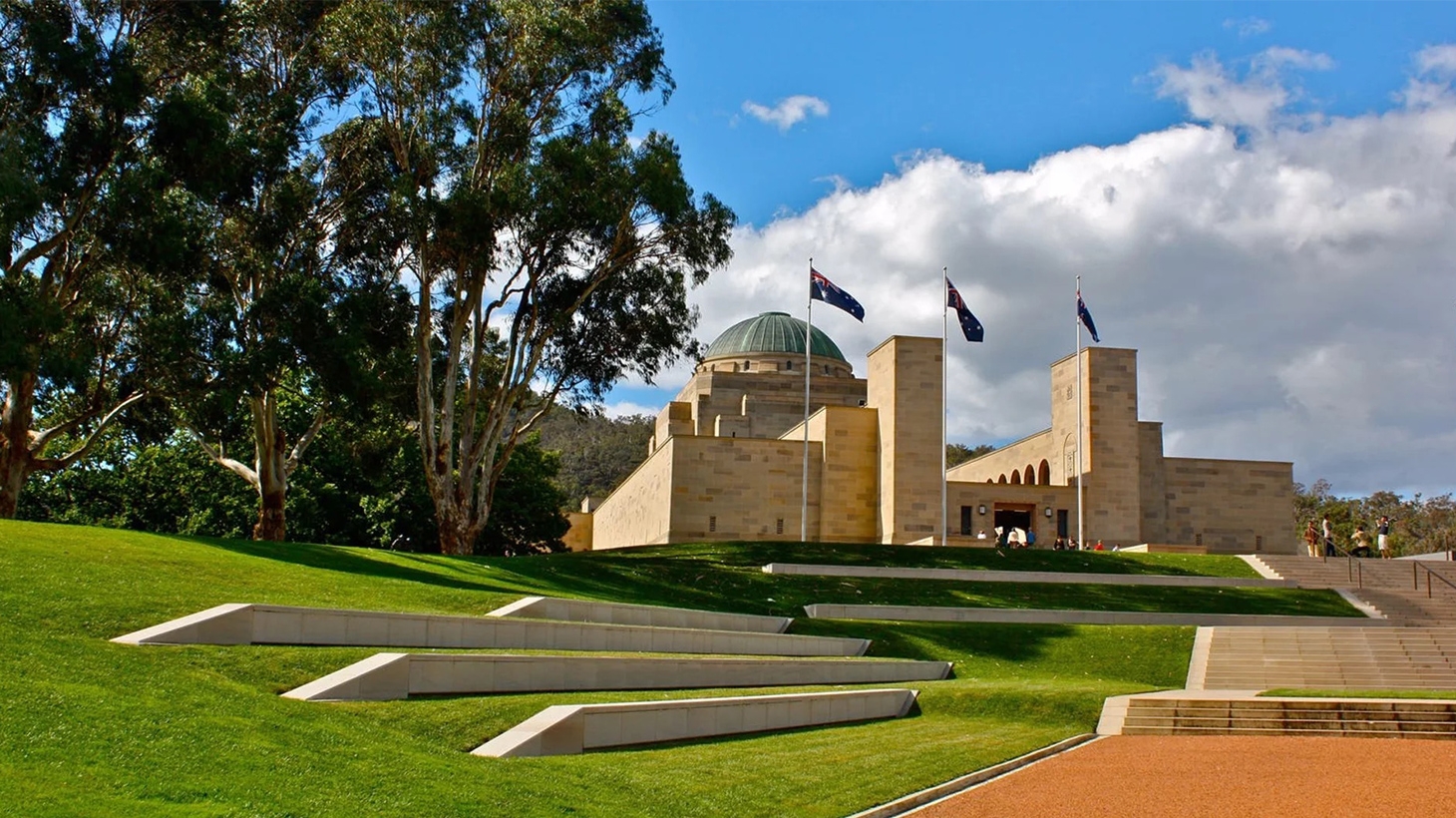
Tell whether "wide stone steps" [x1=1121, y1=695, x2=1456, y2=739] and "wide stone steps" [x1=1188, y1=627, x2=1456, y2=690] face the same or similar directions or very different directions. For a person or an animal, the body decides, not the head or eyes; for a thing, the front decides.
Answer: same or similar directions

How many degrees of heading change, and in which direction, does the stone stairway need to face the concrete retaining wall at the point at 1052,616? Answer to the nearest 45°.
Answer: approximately 45° to its right

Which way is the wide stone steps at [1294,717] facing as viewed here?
toward the camera

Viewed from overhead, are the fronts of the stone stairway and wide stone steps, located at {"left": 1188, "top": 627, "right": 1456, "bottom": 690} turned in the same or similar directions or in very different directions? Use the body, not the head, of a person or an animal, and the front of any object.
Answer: same or similar directions

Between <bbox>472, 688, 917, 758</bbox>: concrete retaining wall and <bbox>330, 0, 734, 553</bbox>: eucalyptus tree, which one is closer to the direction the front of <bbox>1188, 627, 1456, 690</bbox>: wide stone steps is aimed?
the concrete retaining wall

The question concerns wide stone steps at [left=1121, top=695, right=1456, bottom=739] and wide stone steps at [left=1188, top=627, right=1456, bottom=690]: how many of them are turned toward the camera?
2

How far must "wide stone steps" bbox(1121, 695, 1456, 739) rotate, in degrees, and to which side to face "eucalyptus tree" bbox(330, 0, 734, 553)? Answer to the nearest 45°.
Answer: approximately 90° to its right

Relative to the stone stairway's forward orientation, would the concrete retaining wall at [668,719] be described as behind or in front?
in front

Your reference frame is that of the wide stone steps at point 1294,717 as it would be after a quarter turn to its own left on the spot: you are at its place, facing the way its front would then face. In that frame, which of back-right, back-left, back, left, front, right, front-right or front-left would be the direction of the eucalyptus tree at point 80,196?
back

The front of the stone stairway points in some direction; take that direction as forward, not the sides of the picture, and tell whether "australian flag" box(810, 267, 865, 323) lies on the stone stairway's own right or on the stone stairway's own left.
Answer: on the stone stairway's own right

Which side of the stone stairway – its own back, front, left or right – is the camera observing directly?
front

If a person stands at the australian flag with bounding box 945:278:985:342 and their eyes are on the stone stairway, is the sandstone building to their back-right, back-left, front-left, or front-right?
back-left

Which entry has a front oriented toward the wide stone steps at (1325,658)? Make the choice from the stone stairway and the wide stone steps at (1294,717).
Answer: the stone stairway
